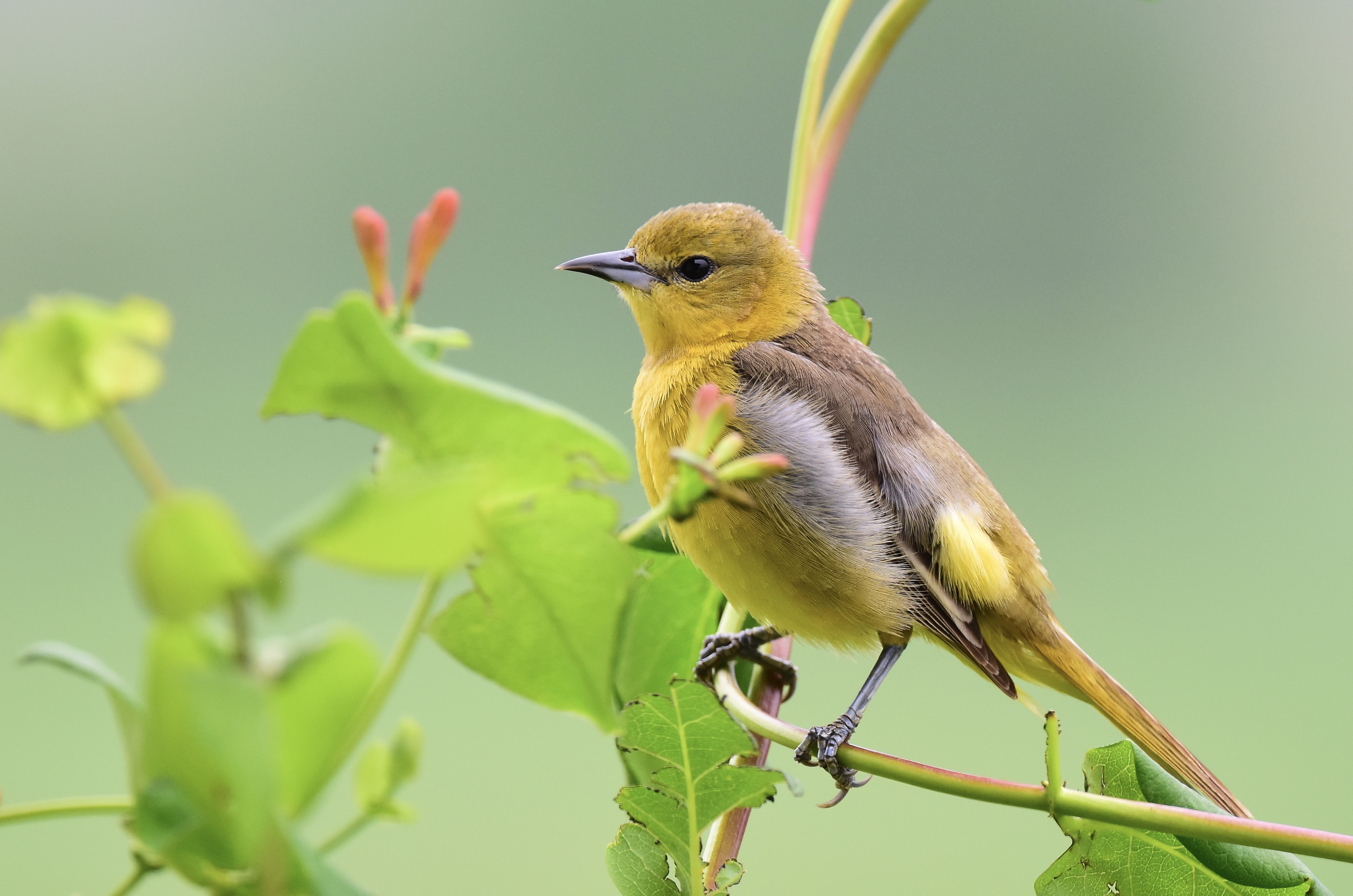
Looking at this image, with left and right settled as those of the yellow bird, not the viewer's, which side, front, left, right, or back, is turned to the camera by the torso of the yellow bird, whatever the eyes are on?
left
